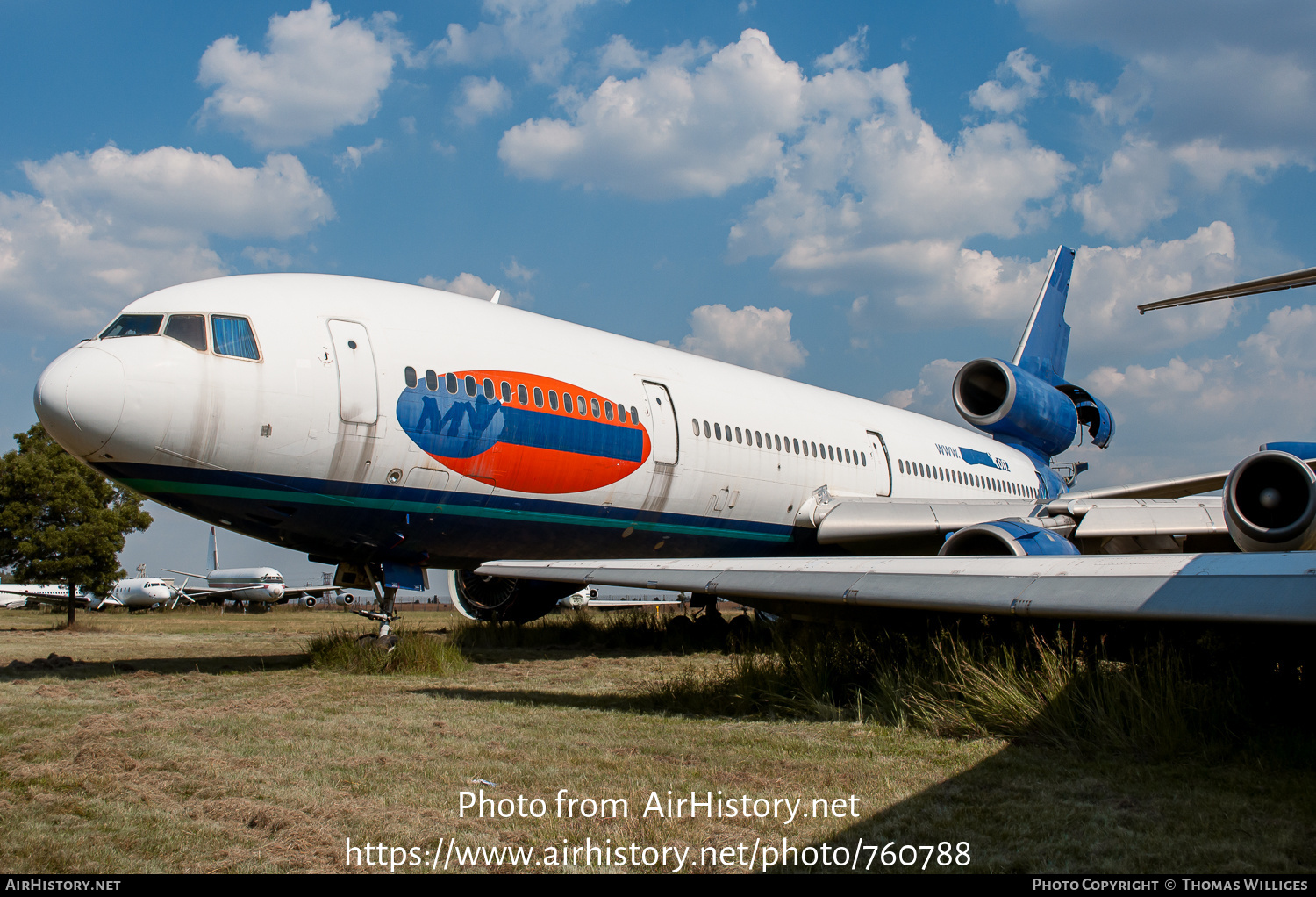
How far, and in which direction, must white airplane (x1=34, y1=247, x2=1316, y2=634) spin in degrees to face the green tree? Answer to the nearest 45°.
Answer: approximately 90° to its right

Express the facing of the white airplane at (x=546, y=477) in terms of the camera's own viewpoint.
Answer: facing the viewer and to the left of the viewer
